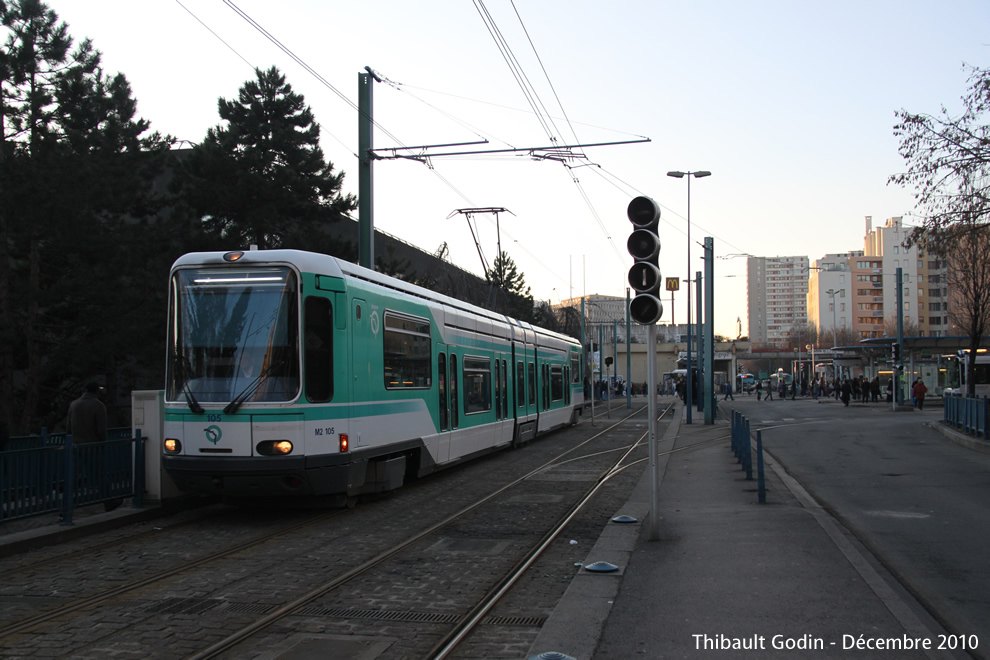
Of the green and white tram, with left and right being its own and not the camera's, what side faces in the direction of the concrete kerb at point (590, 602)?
front

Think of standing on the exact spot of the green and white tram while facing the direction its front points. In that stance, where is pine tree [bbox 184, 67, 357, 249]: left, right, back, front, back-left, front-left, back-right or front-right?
back-right

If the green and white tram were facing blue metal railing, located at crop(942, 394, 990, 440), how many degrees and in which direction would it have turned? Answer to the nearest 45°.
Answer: approximately 180°

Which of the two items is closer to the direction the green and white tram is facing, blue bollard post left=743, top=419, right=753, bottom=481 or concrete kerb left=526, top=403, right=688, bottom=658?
the concrete kerb

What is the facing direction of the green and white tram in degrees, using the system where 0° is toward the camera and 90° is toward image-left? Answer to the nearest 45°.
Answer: approximately 45°

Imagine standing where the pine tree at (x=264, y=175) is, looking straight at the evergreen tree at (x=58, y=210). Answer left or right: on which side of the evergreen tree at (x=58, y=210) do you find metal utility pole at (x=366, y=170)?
left

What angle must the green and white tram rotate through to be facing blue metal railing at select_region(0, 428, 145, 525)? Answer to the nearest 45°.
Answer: approximately 45° to its right

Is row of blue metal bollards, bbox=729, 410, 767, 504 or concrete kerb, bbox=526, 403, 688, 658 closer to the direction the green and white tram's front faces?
the concrete kerb

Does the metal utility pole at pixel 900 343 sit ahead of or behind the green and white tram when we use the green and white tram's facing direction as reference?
behind
